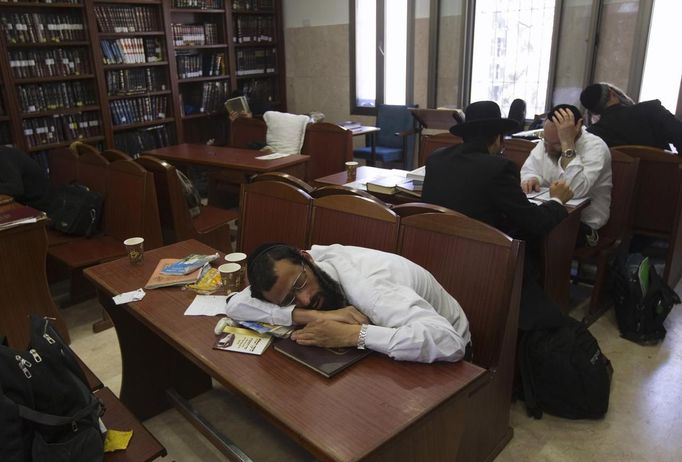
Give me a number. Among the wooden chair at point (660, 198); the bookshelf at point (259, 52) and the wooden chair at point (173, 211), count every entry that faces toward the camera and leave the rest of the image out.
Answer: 1

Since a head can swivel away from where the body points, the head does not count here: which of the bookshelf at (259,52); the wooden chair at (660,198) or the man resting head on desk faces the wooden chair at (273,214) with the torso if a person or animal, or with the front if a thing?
the bookshelf

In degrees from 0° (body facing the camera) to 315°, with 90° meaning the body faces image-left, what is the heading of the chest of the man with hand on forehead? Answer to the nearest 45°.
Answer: approximately 45°

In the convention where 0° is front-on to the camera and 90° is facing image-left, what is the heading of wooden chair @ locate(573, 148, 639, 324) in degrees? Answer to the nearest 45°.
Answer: approximately 45°

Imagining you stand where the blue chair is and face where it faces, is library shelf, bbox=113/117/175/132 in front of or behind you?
in front

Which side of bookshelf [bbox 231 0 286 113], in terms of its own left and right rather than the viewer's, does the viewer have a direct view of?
front

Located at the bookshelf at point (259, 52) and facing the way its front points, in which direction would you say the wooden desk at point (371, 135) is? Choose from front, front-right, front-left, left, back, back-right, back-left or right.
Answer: front-left

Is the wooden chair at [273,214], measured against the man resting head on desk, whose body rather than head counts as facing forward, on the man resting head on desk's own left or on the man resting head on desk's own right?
on the man resting head on desk's own right

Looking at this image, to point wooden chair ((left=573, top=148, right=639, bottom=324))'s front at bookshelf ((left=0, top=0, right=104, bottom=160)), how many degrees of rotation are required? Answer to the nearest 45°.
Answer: approximately 45° to its right

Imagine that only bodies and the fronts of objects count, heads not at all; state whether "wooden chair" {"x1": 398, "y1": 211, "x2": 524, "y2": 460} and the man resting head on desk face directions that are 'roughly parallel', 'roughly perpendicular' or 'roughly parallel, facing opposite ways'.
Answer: roughly parallel

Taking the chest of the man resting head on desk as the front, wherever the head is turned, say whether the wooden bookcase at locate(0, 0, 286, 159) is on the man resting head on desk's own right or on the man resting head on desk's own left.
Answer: on the man resting head on desk's own right
